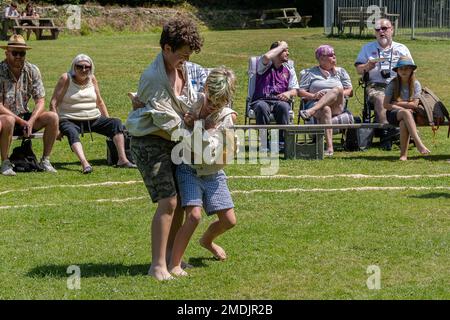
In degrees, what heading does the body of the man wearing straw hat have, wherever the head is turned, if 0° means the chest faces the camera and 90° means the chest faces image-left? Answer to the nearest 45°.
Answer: approximately 0°

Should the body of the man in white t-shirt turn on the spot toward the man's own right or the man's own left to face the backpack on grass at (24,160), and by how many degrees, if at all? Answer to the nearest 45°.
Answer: approximately 45° to the man's own right

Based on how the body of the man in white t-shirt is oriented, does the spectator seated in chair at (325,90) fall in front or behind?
in front

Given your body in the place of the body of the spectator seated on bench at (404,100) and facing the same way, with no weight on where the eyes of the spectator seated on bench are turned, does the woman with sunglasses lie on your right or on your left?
on your right

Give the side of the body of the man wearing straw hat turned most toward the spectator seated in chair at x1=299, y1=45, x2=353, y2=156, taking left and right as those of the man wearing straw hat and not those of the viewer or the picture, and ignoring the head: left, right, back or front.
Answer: left

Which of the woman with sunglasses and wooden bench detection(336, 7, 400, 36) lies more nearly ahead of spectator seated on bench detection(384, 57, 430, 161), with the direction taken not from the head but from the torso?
the woman with sunglasses

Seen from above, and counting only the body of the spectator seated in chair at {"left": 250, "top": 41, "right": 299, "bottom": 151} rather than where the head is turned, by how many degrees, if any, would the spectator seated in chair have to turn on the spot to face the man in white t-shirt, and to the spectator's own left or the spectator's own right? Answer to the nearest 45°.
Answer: approximately 135° to the spectator's own left

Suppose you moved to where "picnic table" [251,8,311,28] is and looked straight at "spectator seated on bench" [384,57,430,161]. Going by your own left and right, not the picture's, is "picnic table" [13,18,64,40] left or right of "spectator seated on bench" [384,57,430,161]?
right

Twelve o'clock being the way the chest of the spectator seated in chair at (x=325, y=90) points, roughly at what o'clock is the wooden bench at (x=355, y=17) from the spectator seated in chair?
The wooden bench is roughly at 6 o'clock from the spectator seated in chair.

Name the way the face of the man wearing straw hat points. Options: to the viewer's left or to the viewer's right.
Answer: to the viewer's right
